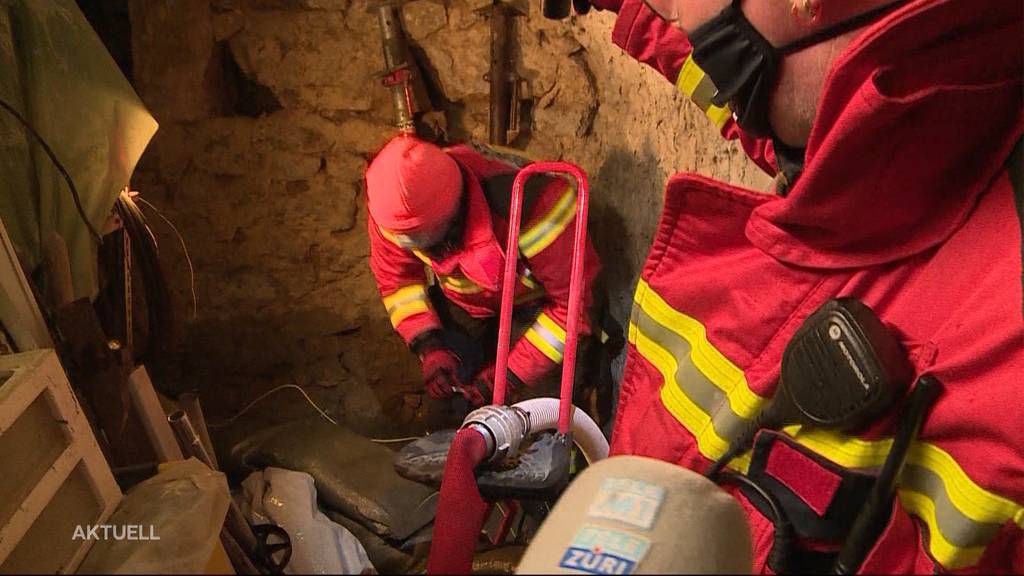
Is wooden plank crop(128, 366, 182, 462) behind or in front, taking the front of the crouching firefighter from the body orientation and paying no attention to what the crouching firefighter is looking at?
in front

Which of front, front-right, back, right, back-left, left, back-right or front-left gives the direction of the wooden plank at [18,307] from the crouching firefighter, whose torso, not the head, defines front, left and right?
front

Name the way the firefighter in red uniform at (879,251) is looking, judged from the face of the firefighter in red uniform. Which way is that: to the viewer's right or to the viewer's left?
to the viewer's left

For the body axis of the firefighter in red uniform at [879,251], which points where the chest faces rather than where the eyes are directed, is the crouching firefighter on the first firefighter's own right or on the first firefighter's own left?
on the first firefighter's own right

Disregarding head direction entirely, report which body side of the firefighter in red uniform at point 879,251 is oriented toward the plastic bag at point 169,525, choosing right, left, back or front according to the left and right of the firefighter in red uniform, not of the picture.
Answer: front

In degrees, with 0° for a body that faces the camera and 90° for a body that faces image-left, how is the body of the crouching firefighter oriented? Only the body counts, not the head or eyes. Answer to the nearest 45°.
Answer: approximately 45°

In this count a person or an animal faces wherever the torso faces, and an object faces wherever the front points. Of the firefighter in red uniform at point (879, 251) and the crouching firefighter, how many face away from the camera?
0
